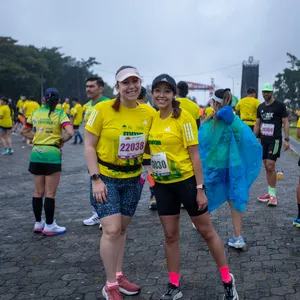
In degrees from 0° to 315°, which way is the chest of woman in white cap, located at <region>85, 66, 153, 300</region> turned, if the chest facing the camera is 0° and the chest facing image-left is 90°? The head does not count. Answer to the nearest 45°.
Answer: approximately 315°

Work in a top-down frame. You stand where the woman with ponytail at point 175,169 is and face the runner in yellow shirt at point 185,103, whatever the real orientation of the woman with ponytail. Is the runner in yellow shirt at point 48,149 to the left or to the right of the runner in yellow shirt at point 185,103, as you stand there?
left

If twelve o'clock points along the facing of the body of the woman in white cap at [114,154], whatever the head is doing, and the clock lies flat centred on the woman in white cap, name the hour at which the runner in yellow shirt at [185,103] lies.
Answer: The runner in yellow shirt is roughly at 8 o'clock from the woman in white cap.

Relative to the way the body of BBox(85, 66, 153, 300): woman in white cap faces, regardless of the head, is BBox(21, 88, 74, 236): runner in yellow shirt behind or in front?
behind
